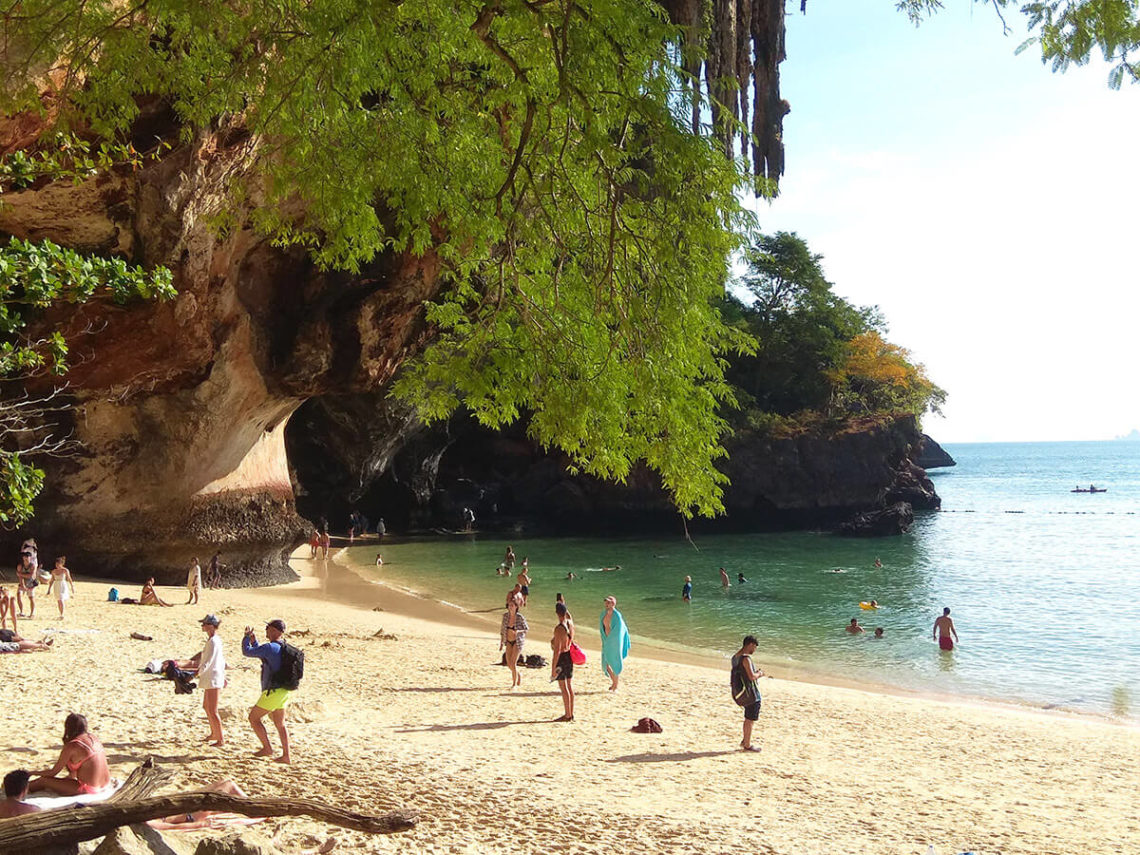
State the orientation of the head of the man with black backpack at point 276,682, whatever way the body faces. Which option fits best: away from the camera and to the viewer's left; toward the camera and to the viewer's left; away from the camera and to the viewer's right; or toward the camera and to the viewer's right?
away from the camera and to the viewer's left

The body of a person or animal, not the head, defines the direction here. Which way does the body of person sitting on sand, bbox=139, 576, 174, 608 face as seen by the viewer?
to the viewer's right

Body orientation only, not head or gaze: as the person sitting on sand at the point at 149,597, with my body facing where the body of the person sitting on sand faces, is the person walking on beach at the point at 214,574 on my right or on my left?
on my left

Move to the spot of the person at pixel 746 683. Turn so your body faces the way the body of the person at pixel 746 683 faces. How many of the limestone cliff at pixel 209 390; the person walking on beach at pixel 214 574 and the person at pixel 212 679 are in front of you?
0

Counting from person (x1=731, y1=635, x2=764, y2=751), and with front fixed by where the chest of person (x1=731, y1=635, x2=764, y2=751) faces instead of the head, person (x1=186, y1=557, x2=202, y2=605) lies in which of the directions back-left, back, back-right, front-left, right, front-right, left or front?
back-left

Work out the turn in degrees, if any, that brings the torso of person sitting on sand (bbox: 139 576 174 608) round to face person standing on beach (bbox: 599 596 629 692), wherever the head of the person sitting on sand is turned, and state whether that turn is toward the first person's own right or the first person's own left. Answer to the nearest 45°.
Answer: approximately 45° to the first person's own right

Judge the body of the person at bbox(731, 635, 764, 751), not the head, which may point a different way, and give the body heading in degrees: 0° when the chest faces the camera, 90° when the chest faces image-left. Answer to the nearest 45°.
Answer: approximately 270°
